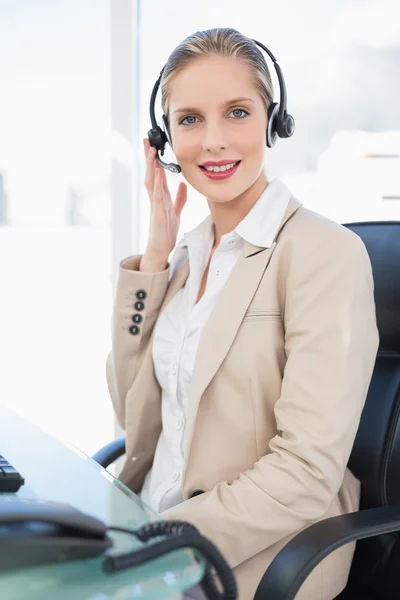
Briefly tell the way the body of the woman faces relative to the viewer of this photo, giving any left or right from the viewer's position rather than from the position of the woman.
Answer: facing the viewer and to the left of the viewer

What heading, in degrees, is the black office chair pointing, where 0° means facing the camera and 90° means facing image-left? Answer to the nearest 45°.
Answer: approximately 45°

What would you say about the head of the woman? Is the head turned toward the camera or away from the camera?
toward the camera

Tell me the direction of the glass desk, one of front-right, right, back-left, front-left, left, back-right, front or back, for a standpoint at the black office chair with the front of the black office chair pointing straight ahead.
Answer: front
